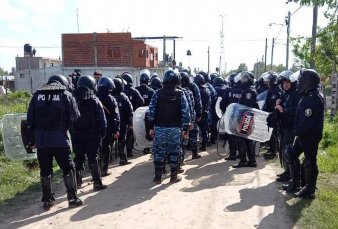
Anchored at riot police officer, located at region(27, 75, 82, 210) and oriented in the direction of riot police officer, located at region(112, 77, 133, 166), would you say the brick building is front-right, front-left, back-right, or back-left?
front-left

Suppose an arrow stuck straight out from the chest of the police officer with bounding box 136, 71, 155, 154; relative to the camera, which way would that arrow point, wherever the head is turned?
away from the camera

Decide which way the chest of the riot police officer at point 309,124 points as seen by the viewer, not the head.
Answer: to the viewer's left

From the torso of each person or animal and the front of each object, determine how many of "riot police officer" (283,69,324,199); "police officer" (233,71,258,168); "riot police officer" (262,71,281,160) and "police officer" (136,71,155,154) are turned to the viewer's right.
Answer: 0

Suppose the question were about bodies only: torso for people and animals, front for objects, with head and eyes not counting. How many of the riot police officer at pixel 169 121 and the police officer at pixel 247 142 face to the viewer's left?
1

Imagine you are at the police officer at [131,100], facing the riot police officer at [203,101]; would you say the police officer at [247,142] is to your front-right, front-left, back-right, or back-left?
front-right

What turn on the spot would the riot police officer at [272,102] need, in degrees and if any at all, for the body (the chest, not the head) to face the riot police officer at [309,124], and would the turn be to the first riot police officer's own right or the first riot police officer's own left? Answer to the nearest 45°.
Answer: approximately 90° to the first riot police officer's own left

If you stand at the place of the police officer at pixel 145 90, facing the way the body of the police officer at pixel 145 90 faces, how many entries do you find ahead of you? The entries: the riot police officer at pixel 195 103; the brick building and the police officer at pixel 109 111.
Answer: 1

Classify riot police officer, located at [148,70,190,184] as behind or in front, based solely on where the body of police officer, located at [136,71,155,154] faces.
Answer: behind

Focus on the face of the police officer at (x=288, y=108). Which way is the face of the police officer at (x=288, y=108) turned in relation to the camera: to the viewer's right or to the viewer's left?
to the viewer's left
